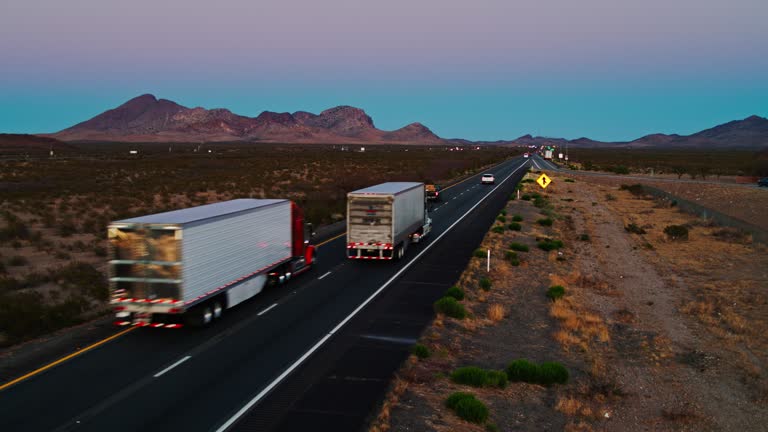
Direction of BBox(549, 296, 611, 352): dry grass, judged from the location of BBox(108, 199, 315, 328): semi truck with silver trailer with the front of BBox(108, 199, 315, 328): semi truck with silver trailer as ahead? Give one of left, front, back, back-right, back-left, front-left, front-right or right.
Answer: front-right

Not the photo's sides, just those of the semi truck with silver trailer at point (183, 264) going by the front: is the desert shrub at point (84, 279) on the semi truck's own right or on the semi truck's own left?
on the semi truck's own left

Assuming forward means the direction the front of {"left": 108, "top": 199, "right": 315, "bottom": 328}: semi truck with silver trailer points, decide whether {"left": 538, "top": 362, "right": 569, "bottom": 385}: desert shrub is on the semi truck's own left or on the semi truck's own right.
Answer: on the semi truck's own right

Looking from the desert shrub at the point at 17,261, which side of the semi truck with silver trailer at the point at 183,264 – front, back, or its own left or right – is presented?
left

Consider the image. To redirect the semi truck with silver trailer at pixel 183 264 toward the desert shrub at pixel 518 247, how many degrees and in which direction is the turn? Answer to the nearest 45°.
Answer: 0° — it already faces it

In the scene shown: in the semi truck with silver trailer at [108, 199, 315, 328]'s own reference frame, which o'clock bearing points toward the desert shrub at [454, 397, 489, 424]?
The desert shrub is roughly at 3 o'clock from the semi truck with silver trailer.

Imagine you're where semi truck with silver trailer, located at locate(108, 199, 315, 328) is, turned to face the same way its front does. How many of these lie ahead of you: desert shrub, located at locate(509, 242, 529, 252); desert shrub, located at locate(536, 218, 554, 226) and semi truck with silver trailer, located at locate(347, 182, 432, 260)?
3

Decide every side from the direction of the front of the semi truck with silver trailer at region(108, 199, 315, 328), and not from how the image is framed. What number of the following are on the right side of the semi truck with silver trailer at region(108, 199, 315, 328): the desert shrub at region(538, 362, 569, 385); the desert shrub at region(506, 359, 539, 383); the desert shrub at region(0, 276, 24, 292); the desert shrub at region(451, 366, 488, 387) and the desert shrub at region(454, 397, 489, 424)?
4

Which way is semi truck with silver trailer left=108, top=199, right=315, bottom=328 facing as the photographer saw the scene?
facing away from the viewer and to the right of the viewer

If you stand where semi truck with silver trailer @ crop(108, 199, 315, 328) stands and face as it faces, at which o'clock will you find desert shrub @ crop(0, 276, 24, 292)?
The desert shrub is roughly at 9 o'clock from the semi truck with silver trailer.

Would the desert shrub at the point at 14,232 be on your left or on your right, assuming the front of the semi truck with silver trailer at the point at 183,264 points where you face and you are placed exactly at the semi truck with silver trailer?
on your left

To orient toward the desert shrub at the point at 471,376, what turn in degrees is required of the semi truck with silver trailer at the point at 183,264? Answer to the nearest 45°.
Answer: approximately 90° to its right

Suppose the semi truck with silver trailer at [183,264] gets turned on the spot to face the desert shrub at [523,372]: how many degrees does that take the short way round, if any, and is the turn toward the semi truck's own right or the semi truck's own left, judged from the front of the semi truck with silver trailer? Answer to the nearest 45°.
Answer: approximately 90° to the semi truck's own right

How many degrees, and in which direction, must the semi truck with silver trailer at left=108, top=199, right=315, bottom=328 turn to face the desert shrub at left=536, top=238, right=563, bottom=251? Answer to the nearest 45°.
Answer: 0° — it already faces it
